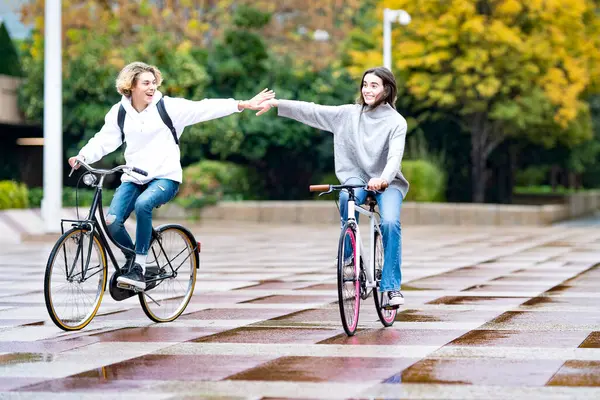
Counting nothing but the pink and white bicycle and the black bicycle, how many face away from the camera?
0

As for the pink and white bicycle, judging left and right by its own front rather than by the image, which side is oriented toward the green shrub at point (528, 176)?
back

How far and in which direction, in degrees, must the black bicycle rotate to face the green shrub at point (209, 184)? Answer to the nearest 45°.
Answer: approximately 135° to its right

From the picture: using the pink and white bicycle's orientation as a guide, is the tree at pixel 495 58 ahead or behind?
behind

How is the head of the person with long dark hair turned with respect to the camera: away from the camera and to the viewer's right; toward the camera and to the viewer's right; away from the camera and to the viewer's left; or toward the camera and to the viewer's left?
toward the camera and to the viewer's left

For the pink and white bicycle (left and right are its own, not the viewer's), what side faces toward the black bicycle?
right

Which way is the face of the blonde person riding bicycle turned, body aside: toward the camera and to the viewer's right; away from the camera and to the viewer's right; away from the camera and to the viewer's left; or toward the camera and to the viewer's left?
toward the camera and to the viewer's right

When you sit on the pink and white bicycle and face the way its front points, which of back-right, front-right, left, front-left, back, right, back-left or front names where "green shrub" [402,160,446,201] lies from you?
back

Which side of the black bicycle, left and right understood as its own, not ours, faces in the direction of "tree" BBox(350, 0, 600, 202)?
back
